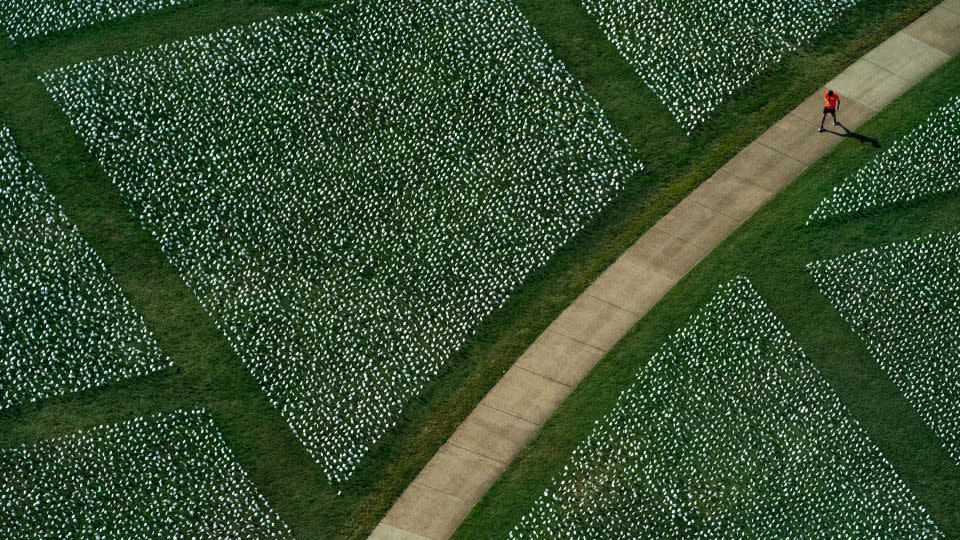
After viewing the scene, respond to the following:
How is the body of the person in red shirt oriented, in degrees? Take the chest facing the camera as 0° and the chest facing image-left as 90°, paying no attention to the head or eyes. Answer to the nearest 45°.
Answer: approximately 45°
